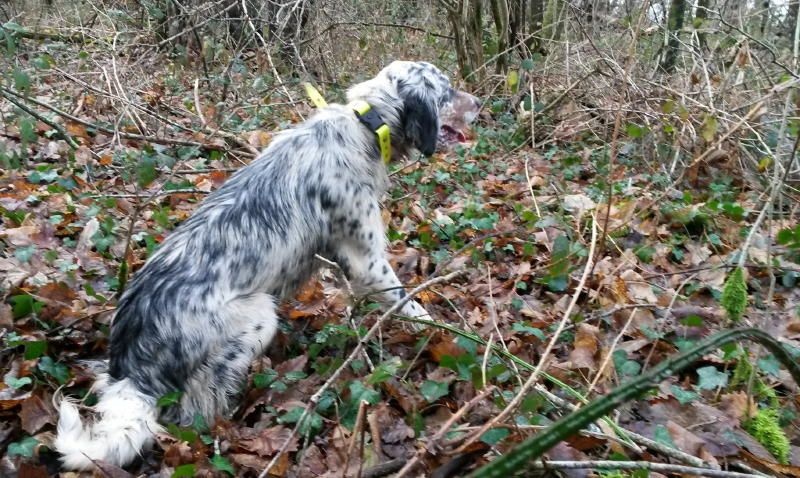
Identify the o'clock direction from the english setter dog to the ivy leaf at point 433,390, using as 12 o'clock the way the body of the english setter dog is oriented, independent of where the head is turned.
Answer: The ivy leaf is roughly at 3 o'clock from the english setter dog.

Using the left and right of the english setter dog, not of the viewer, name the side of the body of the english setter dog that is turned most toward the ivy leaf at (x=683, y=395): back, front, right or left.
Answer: right

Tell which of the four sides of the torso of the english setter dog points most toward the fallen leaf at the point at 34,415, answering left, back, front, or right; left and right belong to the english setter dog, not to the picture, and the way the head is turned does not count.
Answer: back

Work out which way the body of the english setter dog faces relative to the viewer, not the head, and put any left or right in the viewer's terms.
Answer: facing away from the viewer and to the right of the viewer

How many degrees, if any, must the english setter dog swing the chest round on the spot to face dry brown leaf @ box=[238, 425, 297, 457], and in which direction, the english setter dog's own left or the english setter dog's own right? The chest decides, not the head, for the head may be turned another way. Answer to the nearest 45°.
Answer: approximately 135° to the english setter dog's own right

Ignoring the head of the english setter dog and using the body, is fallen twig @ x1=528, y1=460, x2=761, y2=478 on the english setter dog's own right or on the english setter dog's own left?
on the english setter dog's own right

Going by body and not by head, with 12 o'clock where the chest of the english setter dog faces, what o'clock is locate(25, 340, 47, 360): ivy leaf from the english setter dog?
The ivy leaf is roughly at 7 o'clock from the english setter dog.

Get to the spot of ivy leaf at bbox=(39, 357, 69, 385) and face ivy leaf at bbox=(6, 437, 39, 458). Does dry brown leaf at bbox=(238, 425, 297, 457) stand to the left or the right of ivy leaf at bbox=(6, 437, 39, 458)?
left

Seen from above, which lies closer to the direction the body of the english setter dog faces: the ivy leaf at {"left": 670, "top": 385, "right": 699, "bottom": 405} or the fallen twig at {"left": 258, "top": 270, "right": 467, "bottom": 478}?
the ivy leaf

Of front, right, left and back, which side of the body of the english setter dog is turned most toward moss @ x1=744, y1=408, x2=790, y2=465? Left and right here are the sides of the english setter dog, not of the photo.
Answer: right

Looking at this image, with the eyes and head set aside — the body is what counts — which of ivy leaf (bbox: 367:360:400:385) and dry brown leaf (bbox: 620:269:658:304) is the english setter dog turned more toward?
the dry brown leaf

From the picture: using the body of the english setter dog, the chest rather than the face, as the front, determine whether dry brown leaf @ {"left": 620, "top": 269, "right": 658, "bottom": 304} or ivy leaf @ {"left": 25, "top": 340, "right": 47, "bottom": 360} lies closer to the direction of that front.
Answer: the dry brown leaf
